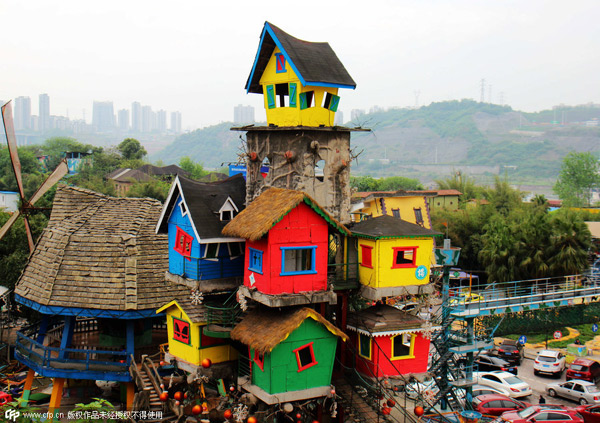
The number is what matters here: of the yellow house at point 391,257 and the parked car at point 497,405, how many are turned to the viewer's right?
1

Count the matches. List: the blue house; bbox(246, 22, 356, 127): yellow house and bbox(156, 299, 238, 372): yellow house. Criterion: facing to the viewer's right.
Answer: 0

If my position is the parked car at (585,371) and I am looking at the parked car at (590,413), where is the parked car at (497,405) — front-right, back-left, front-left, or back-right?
front-right

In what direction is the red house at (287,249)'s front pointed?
toward the camera

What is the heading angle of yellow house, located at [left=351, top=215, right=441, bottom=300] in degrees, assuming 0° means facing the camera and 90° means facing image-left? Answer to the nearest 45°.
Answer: approximately 0°

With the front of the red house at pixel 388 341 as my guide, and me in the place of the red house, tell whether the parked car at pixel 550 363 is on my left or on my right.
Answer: on my left

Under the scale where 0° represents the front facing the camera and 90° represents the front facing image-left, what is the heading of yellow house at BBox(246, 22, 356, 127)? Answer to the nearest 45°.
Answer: approximately 45°

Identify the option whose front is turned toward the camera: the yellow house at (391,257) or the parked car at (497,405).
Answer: the yellow house

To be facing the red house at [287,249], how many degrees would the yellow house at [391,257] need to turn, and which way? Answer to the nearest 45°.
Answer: approximately 45° to its right

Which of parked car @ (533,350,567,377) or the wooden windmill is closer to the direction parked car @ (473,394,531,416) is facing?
the parked car

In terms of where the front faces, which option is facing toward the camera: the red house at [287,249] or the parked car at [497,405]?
the red house

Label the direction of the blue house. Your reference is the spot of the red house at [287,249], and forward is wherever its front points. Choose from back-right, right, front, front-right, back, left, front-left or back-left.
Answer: back-right
